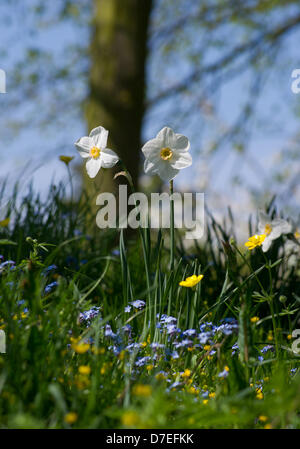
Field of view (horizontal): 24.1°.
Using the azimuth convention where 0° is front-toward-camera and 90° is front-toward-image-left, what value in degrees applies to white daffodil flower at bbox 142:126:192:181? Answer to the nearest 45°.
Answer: approximately 0°

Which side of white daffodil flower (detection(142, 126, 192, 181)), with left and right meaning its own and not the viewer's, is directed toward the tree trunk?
back
